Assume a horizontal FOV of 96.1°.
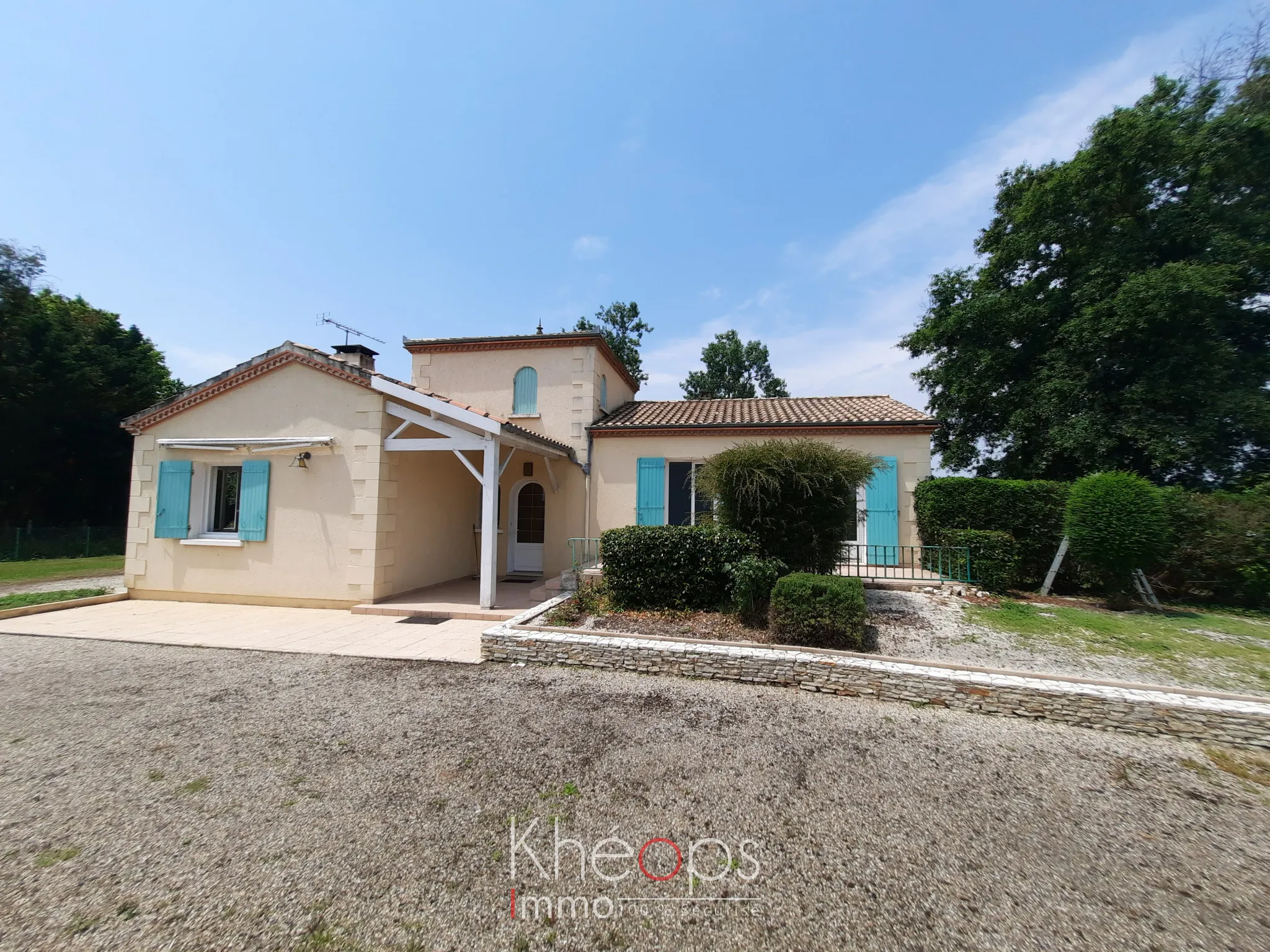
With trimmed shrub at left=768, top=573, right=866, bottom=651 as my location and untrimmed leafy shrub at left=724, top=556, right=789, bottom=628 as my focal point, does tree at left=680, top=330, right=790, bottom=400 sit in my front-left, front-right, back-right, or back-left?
front-right

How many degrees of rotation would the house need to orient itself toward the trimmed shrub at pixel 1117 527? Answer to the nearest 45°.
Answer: approximately 90° to its left

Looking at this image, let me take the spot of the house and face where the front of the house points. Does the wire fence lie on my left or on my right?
on my right

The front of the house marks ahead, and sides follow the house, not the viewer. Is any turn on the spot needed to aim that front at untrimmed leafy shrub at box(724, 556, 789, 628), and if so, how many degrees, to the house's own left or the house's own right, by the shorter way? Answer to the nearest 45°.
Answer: approximately 45° to the house's own left

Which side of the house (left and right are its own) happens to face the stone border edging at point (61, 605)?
right

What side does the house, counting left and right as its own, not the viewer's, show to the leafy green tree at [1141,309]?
left

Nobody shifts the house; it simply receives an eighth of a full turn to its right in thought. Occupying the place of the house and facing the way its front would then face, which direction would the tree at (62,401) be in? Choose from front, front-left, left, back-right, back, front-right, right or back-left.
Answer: right

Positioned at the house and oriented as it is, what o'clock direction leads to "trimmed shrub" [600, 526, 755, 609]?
The trimmed shrub is roughly at 10 o'clock from the house.

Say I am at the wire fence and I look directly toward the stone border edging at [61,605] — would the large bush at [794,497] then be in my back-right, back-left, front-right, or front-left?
front-left

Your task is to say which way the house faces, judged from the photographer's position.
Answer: facing the viewer

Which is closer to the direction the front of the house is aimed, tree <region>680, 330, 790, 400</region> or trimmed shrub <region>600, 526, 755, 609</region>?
the trimmed shrub

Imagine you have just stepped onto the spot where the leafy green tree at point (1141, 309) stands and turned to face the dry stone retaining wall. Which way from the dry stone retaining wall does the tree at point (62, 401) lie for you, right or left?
right

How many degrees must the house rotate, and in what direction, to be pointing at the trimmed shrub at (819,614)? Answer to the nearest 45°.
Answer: approximately 45° to its left

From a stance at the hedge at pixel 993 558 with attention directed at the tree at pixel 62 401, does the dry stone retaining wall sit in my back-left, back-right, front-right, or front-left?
front-left

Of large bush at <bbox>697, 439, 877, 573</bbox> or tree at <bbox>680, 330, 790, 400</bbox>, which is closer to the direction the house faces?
the large bush

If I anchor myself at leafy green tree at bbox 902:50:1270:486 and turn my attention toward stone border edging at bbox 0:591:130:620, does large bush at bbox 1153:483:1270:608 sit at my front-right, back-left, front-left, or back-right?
front-left
